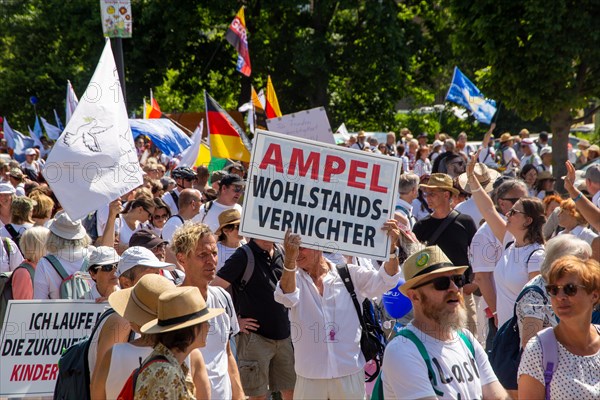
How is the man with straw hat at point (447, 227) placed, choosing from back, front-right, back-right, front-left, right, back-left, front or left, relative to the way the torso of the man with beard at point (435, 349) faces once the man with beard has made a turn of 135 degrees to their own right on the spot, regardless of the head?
right

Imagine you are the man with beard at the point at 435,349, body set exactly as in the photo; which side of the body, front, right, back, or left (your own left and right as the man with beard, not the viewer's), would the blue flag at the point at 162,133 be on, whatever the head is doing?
back

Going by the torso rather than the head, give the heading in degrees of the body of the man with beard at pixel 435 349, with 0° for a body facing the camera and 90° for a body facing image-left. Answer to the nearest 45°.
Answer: approximately 315°

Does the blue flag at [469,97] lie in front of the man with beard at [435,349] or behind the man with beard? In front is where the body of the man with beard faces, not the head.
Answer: behind

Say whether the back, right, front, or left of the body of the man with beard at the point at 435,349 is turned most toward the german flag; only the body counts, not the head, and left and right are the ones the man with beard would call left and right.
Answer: back

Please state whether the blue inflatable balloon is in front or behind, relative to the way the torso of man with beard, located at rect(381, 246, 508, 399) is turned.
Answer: behind

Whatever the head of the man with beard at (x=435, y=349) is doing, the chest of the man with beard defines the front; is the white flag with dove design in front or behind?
behind
